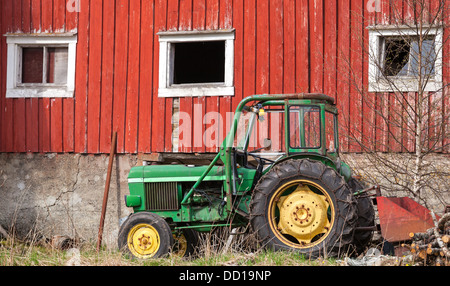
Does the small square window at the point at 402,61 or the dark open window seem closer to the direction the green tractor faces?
the dark open window

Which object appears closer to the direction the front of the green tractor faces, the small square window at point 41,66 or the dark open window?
the small square window

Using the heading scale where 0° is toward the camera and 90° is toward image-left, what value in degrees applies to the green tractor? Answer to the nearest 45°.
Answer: approximately 90°

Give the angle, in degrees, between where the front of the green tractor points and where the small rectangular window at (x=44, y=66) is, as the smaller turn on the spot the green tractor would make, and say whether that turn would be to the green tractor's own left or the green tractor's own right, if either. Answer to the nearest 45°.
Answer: approximately 45° to the green tractor's own right

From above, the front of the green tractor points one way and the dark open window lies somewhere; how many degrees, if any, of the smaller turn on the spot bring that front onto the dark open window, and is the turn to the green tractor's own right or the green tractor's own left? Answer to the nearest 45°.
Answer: approximately 90° to the green tractor's own right

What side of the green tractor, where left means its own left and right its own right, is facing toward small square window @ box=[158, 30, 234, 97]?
right

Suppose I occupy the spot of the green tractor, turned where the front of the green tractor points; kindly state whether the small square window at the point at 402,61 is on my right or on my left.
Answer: on my right

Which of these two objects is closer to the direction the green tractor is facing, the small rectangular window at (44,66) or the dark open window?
the small rectangular window

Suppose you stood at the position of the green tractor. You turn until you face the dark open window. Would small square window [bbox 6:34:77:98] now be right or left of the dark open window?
left

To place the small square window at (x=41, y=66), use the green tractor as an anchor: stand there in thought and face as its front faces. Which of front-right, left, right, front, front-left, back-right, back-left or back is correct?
front-right
